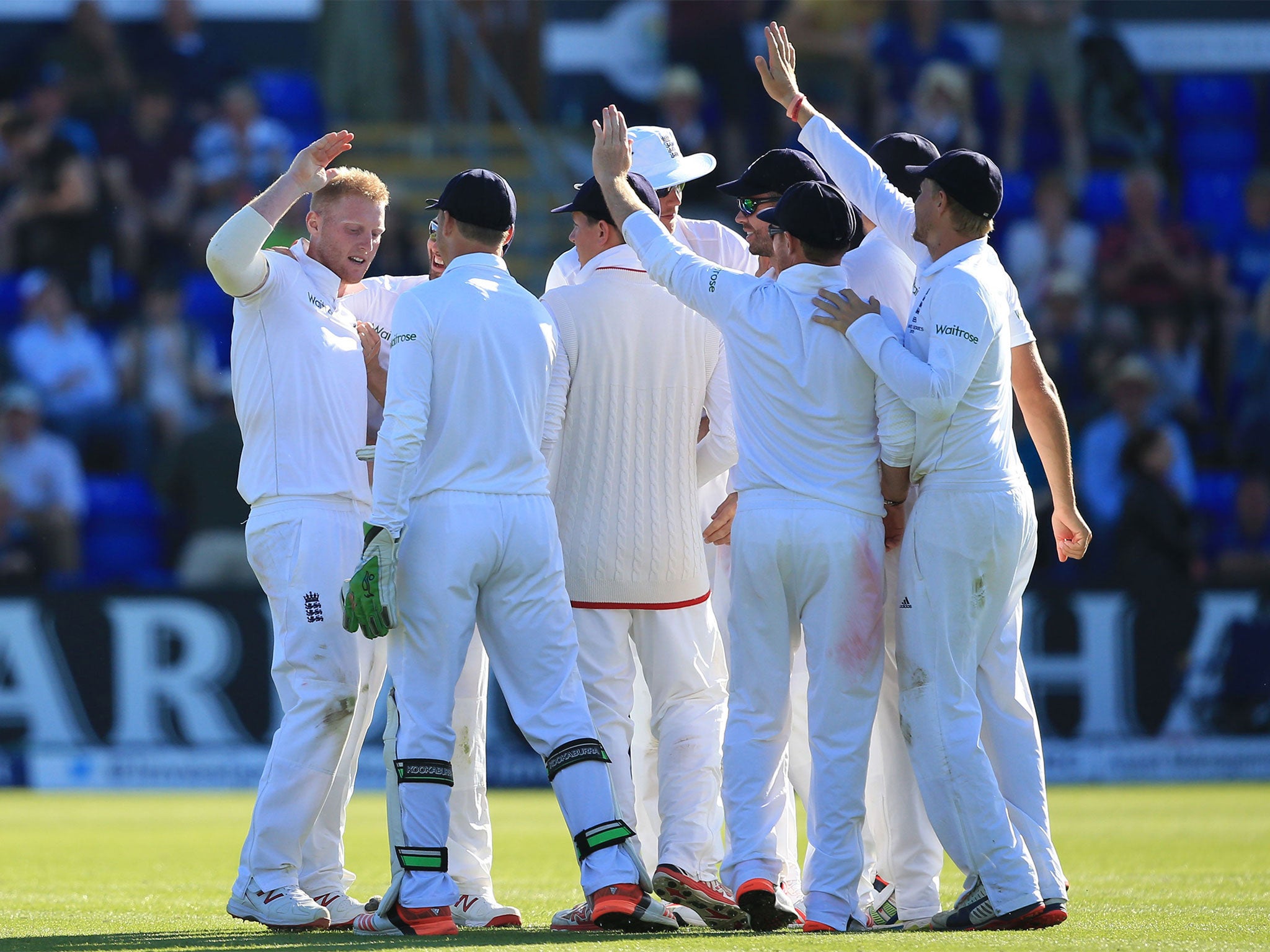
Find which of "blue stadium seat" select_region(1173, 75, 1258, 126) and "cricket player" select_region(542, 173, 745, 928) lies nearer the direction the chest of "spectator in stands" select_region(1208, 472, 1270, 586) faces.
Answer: the cricket player

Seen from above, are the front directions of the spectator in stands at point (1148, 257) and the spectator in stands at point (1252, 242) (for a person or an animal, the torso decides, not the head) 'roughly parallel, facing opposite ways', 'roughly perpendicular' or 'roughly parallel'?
roughly parallel

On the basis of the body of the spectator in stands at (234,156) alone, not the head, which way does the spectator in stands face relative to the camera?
toward the camera

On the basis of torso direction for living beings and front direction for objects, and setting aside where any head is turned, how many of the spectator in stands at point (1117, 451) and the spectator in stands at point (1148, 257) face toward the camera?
2

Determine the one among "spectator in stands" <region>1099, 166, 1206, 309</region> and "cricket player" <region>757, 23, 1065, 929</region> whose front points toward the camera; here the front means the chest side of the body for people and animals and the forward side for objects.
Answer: the spectator in stands

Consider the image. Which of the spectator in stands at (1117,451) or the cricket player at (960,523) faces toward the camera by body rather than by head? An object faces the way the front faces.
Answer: the spectator in stands

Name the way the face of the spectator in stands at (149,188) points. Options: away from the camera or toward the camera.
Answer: toward the camera

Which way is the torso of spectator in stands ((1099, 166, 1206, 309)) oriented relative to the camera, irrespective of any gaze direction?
toward the camera

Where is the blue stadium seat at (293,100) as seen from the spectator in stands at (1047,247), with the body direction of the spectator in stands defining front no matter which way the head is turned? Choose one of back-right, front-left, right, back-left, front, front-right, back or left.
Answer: right

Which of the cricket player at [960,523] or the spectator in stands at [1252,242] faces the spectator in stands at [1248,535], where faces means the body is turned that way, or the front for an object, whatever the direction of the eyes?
the spectator in stands at [1252,242]

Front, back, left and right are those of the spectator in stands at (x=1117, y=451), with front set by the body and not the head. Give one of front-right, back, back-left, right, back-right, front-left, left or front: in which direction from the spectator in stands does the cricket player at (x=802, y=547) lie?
front

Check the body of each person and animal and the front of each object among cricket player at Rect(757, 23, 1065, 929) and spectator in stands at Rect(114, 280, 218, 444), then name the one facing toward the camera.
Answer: the spectator in stands

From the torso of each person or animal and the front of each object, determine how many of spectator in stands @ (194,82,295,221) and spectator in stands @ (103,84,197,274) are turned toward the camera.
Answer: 2

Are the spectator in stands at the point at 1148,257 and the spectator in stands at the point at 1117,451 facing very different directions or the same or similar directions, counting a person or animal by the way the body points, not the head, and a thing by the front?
same or similar directions

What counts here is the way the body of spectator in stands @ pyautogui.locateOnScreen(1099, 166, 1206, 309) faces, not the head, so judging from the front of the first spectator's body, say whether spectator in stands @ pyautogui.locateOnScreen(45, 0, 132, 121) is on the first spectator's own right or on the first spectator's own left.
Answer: on the first spectator's own right

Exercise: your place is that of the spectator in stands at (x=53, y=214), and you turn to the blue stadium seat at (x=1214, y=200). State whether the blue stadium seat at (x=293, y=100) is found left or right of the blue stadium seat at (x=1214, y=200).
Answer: left

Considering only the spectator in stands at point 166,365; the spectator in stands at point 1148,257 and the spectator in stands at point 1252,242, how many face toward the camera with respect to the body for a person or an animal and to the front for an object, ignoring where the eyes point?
3

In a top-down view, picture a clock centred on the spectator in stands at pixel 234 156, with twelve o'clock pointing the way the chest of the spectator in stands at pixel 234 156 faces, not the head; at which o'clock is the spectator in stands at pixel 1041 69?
the spectator in stands at pixel 1041 69 is roughly at 9 o'clock from the spectator in stands at pixel 234 156.
